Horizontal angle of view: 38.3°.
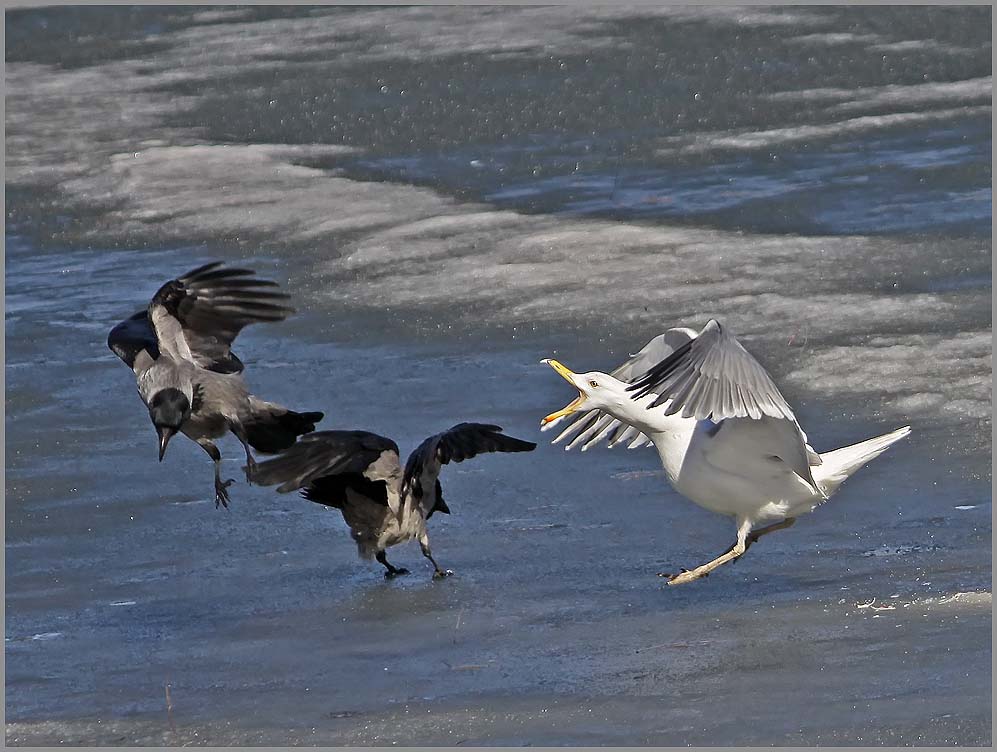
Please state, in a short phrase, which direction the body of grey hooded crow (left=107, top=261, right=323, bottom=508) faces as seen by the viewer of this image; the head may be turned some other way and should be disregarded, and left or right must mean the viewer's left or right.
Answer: facing the viewer and to the left of the viewer

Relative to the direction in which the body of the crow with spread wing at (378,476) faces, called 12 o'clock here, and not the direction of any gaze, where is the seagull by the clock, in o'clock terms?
The seagull is roughly at 2 o'clock from the crow with spread wing.

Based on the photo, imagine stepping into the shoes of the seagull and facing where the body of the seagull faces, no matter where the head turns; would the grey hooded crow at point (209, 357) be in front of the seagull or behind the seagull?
in front

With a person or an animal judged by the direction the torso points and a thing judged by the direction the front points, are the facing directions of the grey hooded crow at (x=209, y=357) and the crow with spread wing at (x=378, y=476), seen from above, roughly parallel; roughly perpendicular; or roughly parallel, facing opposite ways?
roughly parallel, facing opposite ways

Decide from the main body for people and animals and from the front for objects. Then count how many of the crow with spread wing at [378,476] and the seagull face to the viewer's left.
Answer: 1

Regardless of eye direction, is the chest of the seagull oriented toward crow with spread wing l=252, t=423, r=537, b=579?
yes

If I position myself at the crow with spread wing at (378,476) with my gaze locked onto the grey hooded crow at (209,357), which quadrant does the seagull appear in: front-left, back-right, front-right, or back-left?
back-right

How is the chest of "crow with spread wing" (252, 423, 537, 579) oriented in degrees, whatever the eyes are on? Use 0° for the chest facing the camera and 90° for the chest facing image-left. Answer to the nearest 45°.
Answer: approximately 225°

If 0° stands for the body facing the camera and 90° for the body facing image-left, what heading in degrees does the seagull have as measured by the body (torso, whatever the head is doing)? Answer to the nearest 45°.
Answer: approximately 90°

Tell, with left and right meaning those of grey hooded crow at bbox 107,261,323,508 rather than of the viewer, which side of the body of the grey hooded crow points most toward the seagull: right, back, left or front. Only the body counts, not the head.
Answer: left
